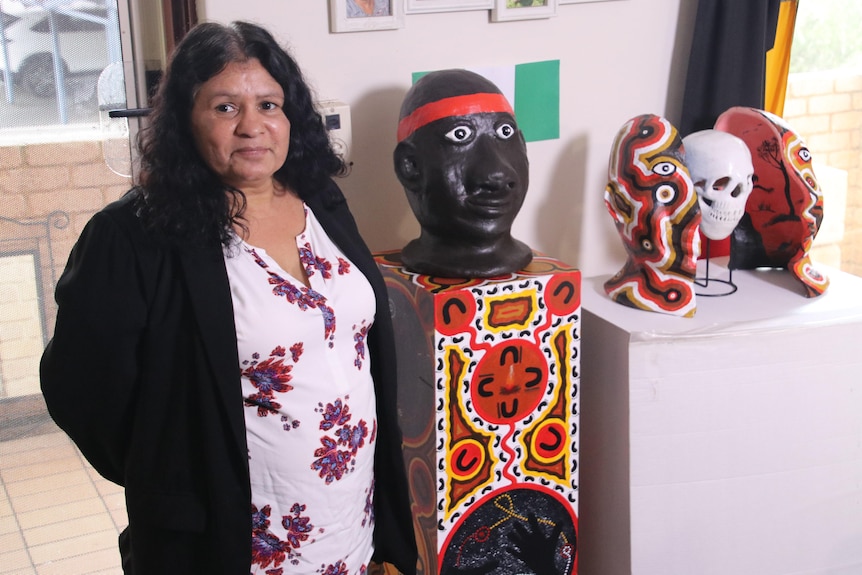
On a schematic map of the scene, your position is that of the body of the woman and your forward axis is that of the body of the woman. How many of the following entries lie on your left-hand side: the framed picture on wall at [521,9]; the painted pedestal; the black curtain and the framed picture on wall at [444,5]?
4

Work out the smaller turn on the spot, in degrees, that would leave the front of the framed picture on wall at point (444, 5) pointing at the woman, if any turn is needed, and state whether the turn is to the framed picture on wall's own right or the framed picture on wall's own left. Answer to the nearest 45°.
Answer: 0° — it already faces them

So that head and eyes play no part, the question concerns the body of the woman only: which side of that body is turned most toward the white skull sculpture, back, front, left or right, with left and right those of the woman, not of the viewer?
left

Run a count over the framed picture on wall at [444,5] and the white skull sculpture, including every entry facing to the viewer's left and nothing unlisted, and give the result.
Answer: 0

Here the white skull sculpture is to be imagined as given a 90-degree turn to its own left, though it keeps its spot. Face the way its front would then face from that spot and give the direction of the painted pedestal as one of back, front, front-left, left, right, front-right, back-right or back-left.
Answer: back

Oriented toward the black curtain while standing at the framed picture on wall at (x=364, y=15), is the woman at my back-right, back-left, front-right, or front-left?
back-right

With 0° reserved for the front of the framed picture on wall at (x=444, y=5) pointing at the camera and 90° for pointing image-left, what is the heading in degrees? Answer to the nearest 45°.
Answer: approximately 0°

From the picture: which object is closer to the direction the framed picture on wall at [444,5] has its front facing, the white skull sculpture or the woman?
the woman

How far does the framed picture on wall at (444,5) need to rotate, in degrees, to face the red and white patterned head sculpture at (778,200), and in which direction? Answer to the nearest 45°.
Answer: approximately 90° to its left
